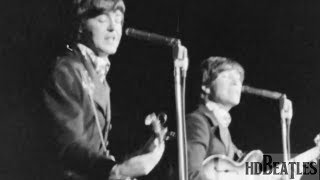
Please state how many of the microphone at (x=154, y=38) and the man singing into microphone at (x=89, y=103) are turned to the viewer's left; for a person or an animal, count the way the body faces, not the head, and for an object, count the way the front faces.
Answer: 1

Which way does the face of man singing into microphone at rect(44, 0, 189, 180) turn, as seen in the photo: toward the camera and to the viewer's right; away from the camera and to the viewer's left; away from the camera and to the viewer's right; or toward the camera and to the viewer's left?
toward the camera and to the viewer's right

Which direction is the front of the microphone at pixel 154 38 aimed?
to the viewer's left

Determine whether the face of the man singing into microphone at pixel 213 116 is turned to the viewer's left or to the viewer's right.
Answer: to the viewer's right

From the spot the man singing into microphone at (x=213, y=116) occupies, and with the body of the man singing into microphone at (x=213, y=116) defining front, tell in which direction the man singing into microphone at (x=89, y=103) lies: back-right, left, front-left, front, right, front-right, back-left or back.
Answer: right

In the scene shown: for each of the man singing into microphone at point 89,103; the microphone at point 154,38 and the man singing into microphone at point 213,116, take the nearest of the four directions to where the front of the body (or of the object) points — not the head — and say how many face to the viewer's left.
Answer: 1

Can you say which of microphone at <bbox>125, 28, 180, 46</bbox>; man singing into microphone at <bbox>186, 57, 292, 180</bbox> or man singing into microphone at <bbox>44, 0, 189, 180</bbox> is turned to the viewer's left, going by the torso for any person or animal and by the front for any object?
the microphone

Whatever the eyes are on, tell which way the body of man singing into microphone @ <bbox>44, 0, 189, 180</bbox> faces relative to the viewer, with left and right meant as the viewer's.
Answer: facing the viewer and to the right of the viewer

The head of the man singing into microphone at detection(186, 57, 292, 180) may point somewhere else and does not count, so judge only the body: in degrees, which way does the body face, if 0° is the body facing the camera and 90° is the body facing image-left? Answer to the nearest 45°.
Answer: approximately 315°
